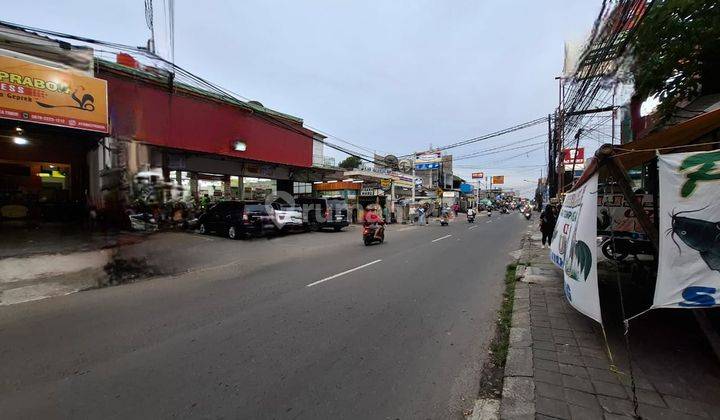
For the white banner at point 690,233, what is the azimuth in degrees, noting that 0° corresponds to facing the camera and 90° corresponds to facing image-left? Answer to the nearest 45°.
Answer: approximately 0°

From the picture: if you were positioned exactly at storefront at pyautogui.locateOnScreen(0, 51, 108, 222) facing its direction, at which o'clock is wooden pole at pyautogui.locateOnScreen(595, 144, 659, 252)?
The wooden pole is roughly at 1 o'clock from the storefront.
